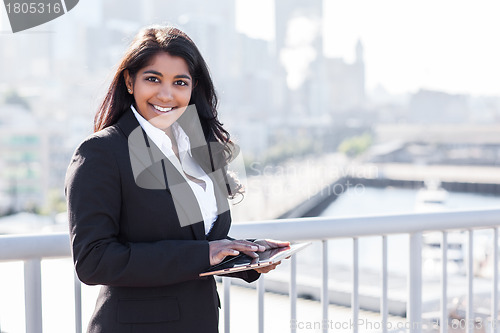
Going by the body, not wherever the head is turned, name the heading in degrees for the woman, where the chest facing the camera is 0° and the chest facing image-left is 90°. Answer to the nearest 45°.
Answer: approximately 315°
